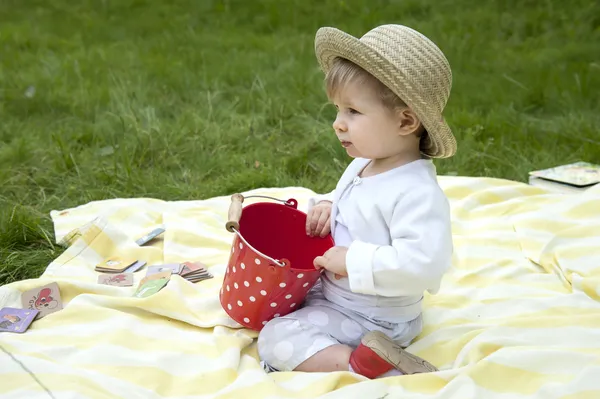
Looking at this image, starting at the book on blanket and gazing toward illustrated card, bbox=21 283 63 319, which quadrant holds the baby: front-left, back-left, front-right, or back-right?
front-left

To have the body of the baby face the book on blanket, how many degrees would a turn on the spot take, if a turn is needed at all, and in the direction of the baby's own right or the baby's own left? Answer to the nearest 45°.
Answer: approximately 135° to the baby's own right

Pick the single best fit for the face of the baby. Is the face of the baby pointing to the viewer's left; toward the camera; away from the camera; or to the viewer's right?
to the viewer's left

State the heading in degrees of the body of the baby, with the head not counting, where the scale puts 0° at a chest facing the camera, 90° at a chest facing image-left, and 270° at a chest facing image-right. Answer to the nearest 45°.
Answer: approximately 90°

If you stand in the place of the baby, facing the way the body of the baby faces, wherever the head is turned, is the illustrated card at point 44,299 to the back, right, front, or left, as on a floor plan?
front

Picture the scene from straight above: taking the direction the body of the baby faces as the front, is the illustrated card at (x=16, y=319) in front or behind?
in front

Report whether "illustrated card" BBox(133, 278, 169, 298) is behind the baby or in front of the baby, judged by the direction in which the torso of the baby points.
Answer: in front

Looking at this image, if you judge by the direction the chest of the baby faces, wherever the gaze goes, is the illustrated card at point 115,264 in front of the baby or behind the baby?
in front

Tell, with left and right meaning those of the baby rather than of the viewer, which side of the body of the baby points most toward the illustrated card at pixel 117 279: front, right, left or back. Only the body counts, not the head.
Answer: front
